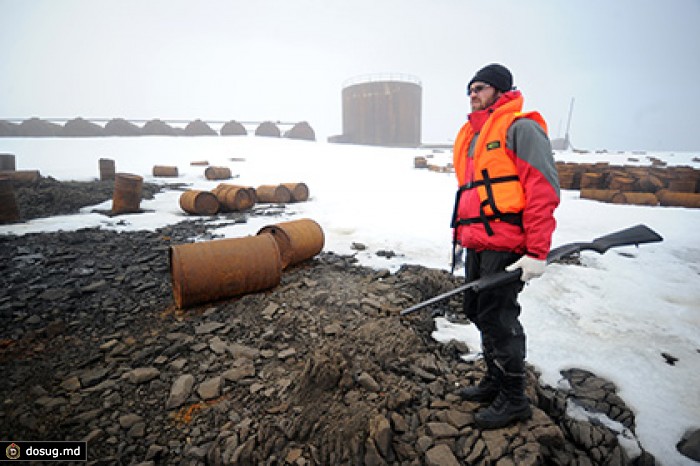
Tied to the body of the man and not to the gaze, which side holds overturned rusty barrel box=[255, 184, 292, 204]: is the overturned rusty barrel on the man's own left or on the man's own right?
on the man's own right

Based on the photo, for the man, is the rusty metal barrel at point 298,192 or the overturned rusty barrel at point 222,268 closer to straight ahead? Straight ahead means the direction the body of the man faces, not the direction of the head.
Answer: the overturned rusty barrel

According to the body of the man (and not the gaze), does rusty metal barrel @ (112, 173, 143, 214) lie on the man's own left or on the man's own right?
on the man's own right

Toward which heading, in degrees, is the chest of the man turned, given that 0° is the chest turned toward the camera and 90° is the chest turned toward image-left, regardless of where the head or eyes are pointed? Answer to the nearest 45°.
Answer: approximately 45°

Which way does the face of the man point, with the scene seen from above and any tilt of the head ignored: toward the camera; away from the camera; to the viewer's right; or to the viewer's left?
to the viewer's left

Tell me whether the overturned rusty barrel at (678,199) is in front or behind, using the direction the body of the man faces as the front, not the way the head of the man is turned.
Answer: behind

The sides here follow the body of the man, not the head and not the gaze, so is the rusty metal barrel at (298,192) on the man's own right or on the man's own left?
on the man's own right

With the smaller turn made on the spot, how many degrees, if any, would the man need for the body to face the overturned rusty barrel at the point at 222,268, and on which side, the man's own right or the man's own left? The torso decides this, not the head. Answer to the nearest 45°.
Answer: approximately 45° to the man's own right

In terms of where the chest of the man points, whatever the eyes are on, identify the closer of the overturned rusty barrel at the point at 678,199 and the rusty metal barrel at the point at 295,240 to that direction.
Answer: the rusty metal barrel

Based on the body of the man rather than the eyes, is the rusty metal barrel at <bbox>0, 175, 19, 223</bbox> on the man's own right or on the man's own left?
on the man's own right
